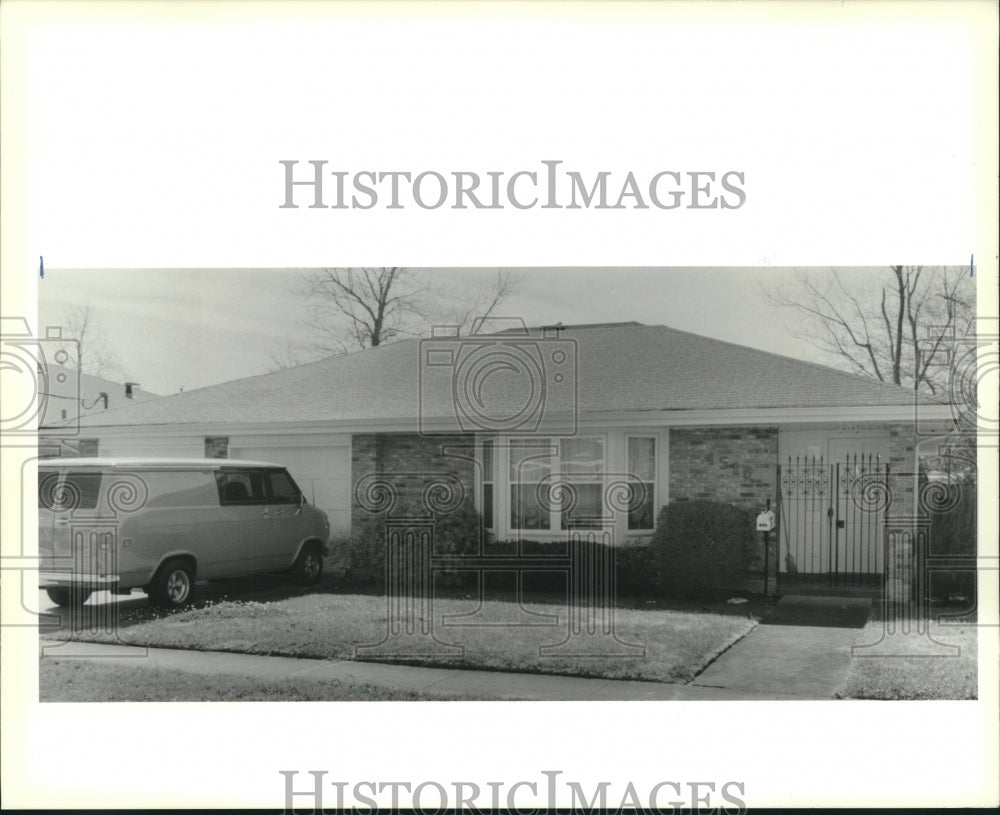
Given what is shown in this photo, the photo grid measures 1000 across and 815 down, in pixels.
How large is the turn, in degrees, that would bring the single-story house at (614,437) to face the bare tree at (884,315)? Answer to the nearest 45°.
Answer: approximately 90° to its left

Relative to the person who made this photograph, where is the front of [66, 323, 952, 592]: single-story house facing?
facing the viewer

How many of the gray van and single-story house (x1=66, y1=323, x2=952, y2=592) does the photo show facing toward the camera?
1

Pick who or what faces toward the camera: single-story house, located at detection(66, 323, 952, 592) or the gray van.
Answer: the single-story house

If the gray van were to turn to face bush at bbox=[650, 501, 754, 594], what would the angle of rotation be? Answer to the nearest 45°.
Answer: approximately 45° to its right

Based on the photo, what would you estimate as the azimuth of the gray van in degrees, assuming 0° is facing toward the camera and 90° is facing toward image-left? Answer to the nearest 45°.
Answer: approximately 225°
